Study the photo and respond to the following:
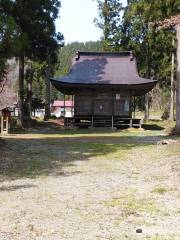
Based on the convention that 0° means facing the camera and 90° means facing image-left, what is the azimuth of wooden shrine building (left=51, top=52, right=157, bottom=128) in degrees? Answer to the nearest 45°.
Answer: approximately 0°

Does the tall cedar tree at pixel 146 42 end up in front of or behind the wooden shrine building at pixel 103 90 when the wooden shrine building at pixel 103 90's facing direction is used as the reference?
behind

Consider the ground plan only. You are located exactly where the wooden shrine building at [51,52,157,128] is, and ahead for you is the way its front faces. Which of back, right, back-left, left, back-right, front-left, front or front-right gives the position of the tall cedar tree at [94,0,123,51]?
back
